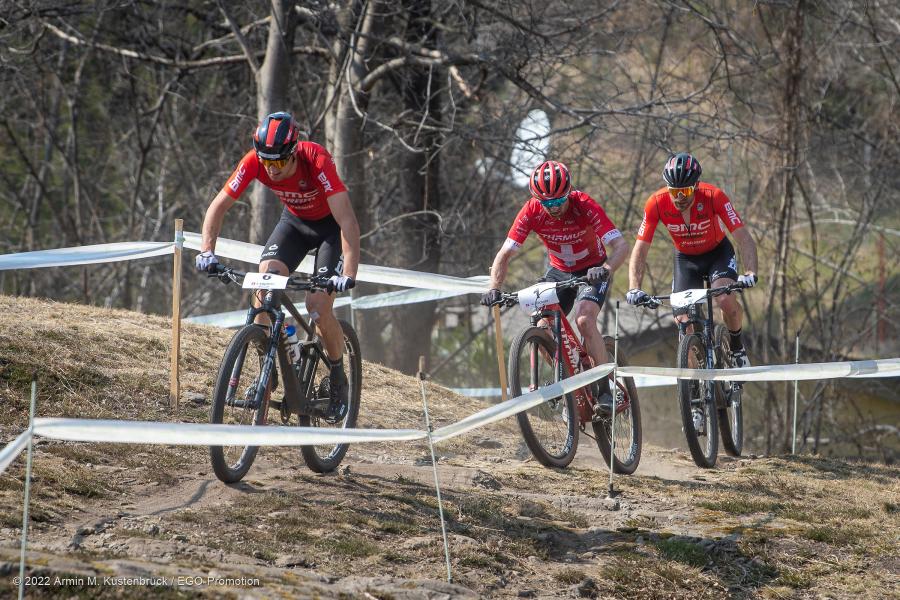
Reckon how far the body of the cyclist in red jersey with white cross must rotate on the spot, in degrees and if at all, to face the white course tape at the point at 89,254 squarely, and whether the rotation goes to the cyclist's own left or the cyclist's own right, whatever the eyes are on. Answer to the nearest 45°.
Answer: approximately 45° to the cyclist's own right

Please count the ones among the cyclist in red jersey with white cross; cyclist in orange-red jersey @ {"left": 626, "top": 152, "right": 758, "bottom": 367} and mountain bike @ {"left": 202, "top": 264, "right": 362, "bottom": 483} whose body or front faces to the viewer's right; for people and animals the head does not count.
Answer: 0

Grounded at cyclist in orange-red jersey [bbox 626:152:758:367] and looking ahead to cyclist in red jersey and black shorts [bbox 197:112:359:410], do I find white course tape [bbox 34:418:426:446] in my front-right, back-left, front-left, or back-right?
front-left

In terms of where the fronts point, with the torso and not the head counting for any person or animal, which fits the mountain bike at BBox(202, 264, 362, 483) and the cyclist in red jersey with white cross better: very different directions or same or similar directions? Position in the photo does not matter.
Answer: same or similar directions

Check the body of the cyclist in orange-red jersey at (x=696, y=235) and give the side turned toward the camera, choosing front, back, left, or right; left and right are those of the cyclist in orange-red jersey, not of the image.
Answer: front

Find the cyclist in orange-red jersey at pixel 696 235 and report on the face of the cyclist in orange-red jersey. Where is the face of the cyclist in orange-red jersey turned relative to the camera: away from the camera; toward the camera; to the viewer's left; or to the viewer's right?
toward the camera

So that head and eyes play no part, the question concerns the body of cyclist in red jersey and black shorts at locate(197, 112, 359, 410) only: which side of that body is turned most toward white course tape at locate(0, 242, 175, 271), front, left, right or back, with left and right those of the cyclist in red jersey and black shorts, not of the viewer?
right

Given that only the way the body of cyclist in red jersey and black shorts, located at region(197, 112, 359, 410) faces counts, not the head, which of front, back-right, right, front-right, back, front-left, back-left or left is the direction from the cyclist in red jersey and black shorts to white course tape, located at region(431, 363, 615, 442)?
left

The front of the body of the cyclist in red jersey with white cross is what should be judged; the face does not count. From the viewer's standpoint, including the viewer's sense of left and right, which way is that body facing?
facing the viewer and to the left of the viewer

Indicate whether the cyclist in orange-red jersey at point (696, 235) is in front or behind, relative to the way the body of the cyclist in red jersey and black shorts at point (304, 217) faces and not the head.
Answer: behind
